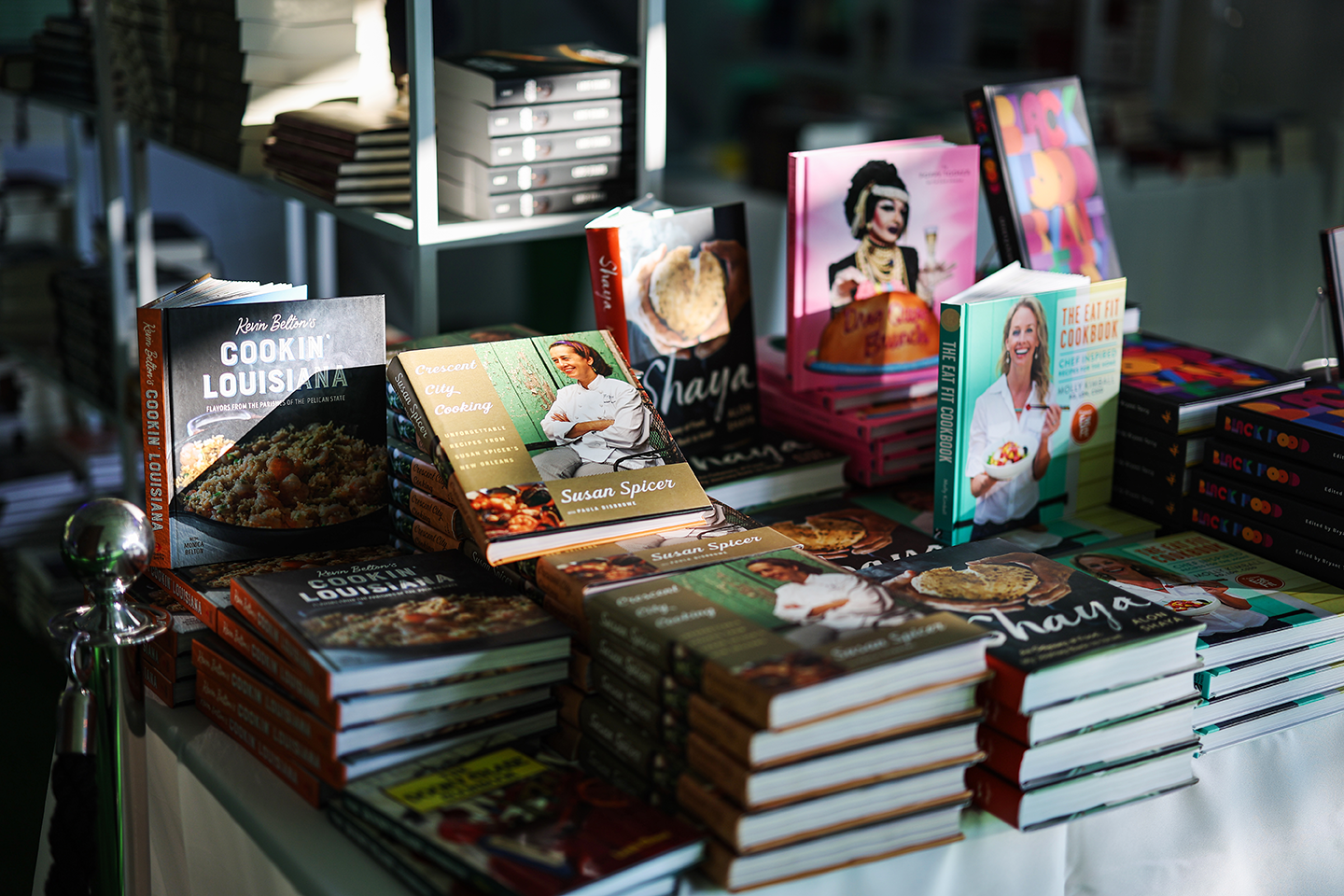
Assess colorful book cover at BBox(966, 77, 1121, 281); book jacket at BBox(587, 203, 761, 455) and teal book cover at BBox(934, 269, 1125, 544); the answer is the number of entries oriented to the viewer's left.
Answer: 0

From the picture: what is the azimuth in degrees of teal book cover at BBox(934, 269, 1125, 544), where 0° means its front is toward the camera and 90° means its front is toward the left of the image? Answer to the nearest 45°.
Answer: approximately 315°

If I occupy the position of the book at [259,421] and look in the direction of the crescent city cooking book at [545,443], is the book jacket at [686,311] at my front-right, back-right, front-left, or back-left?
front-left

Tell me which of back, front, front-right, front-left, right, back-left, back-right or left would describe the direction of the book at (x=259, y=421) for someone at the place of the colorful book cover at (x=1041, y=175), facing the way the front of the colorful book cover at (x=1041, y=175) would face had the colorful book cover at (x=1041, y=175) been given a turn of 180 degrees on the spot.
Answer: left

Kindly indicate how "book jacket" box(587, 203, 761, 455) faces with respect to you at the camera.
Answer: facing the viewer and to the right of the viewer

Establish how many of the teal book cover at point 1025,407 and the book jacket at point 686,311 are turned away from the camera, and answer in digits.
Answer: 0

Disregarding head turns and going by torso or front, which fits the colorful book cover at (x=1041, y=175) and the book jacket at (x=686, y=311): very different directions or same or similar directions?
same or similar directions

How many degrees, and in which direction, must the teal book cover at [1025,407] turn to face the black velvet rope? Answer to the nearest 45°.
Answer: approximately 90° to its right

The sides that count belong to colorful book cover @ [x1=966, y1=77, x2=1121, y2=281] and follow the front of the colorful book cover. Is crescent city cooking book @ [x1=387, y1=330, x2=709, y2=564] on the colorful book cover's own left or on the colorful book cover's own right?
on the colorful book cover's own right
